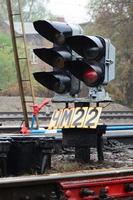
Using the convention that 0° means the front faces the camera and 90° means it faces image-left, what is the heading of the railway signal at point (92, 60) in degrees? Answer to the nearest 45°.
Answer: approximately 45°

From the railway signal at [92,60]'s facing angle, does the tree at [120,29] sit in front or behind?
behind

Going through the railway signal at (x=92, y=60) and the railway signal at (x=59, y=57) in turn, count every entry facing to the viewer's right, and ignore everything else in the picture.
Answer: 0

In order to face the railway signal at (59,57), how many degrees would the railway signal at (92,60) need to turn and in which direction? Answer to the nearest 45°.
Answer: approximately 90° to its right

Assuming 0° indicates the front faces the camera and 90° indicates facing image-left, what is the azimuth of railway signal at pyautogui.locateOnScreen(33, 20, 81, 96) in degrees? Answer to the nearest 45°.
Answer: approximately 45°
